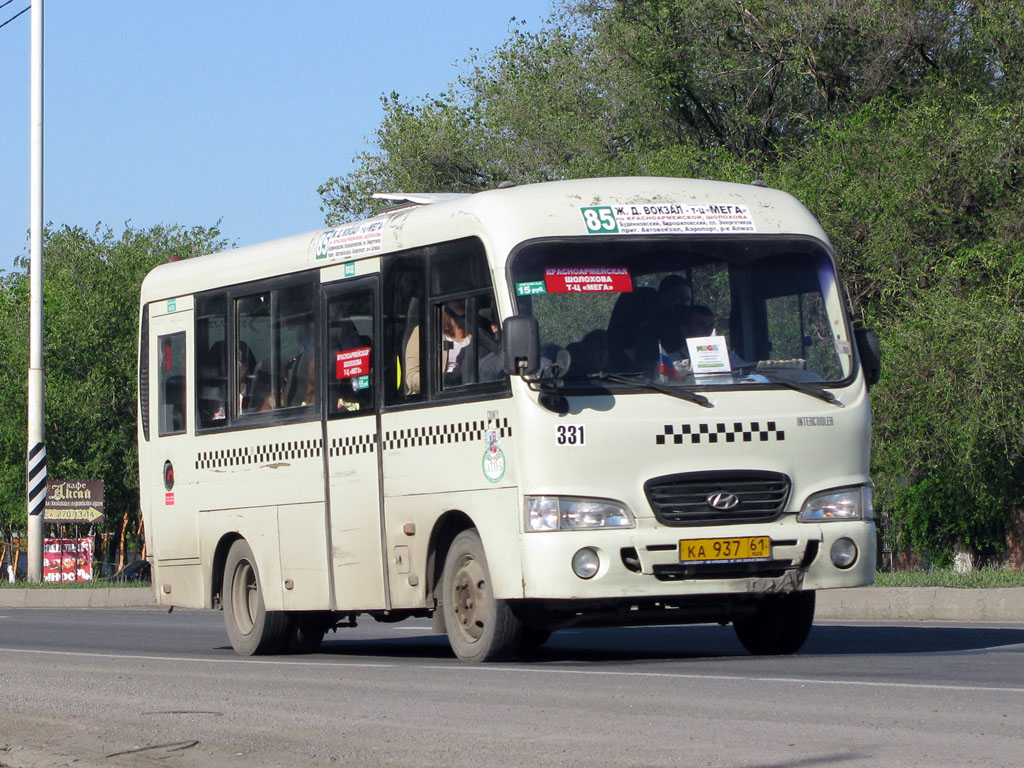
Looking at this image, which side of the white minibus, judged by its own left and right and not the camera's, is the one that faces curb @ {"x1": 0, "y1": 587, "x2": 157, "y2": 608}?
back

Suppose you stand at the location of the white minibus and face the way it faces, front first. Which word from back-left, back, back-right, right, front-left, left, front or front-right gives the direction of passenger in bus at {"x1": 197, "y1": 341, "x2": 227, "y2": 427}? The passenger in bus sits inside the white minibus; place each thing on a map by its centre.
back

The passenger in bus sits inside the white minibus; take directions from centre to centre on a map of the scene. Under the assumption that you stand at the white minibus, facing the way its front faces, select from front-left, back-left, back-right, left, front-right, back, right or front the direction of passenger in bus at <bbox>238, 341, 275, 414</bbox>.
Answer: back
